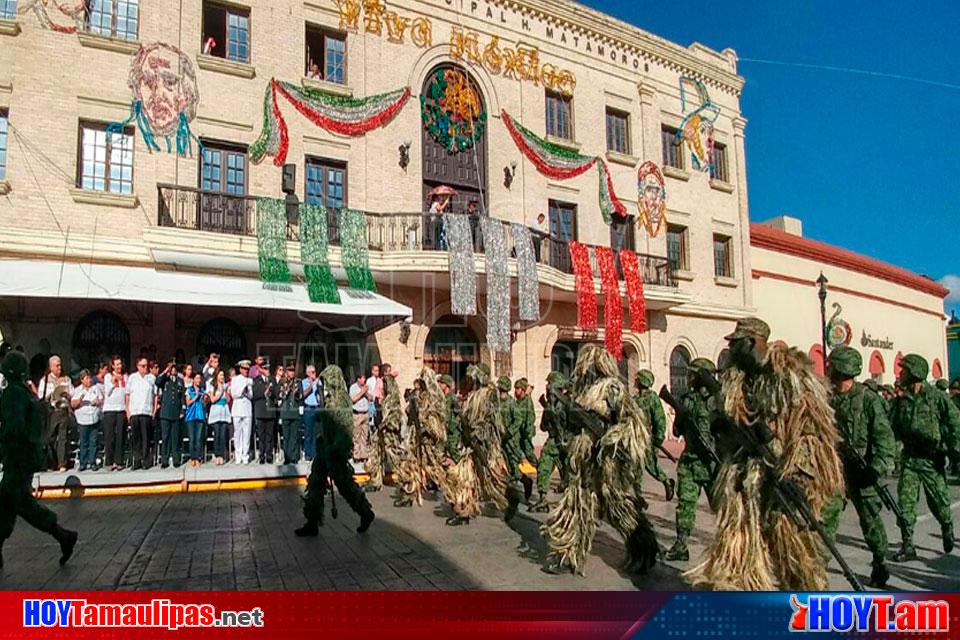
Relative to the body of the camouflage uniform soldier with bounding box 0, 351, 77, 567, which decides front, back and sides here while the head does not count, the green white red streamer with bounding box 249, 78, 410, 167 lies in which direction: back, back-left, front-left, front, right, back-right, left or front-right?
back-right

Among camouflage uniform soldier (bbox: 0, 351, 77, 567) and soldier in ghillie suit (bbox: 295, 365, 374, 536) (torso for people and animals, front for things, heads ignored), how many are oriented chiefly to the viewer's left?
2

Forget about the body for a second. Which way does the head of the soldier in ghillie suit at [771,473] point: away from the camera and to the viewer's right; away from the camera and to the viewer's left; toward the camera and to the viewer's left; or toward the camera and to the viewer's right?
toward the camera and to the viewer's left

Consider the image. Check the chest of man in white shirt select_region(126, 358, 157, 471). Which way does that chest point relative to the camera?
toward the camera

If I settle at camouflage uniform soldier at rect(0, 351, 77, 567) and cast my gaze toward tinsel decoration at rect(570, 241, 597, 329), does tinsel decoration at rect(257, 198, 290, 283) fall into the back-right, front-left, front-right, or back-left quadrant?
front-left

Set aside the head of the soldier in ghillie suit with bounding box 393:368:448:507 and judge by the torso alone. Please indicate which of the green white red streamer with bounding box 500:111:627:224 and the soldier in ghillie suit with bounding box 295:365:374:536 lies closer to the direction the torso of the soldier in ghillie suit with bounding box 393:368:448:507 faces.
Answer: the soldier in ghillie suit

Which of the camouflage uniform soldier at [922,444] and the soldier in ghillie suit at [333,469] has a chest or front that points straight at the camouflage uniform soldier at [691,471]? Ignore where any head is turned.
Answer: the camouflage uniform soldier at [922,444]

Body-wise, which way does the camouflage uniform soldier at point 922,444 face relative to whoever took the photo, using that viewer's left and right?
facing the viewer and to the left of the viewer

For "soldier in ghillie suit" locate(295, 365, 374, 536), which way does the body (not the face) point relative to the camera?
to the viewer's left

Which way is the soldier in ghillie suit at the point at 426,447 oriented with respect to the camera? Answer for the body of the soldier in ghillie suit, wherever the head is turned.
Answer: to the viewer's left

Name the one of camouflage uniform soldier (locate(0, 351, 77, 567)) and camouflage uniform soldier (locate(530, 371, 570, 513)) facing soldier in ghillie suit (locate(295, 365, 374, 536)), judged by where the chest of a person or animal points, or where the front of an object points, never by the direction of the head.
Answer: camouflage uniform soldier (locate(530, 371, 570, 513))

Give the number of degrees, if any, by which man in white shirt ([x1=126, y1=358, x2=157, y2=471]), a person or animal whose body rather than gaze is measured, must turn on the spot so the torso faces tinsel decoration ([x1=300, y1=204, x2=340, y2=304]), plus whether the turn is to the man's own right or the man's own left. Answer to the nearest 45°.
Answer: approximately 135° to the man's own left

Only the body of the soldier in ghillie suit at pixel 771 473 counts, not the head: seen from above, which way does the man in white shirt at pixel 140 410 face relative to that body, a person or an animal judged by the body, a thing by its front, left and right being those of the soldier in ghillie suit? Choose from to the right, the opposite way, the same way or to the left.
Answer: to the left

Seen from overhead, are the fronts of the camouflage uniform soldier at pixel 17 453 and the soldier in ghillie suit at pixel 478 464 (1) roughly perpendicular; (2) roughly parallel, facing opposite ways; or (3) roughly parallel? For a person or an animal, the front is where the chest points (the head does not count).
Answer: roughly parallel
